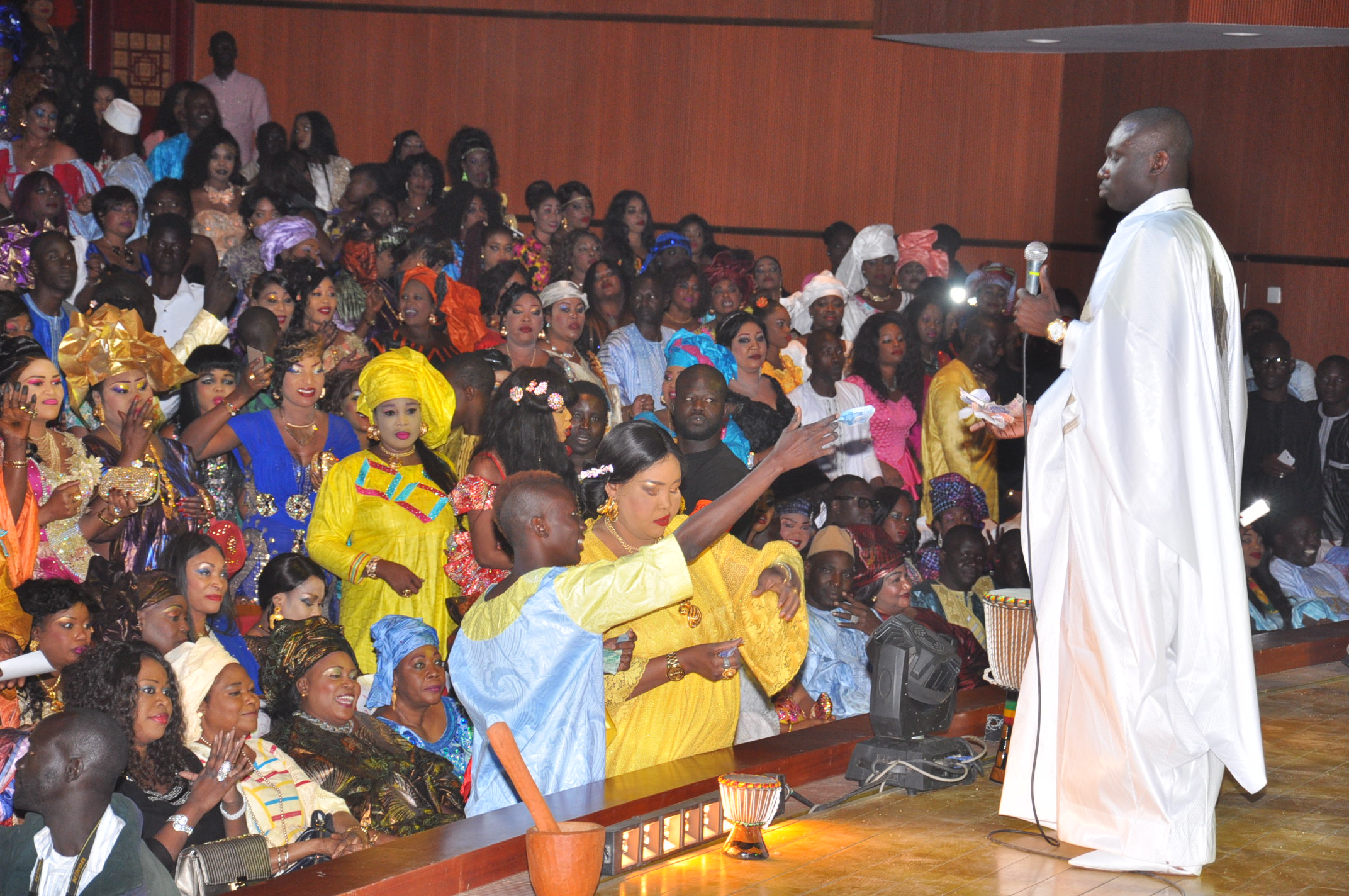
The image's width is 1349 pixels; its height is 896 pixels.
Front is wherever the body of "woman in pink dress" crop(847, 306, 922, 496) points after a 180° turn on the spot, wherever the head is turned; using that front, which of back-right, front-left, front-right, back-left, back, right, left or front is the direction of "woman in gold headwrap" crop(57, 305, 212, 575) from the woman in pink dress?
left

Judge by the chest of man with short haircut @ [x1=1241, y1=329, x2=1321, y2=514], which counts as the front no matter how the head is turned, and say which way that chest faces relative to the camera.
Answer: toward the camera

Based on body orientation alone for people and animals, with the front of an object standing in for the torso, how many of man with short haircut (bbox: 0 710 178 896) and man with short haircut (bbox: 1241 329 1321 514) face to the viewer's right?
0

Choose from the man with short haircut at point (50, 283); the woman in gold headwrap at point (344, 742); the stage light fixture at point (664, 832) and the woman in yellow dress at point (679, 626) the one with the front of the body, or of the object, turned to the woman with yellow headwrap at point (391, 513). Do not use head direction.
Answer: the man with short haircut

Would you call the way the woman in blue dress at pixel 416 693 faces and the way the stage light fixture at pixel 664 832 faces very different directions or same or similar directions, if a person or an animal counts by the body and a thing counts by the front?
same or similar directions

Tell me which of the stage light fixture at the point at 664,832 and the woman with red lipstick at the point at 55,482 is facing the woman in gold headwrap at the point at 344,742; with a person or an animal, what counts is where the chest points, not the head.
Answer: the woman with red lipstick

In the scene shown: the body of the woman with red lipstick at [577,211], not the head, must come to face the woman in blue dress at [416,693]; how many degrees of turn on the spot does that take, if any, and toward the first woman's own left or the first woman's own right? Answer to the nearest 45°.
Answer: approximately 45° to the first woman's own right

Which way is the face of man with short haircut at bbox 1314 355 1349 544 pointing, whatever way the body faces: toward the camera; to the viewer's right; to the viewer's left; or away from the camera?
toward the camera

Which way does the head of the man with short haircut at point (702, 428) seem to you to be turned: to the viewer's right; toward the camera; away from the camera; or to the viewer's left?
toward the camera

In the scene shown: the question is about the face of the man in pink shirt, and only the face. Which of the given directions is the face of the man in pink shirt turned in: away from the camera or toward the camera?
toward the camera

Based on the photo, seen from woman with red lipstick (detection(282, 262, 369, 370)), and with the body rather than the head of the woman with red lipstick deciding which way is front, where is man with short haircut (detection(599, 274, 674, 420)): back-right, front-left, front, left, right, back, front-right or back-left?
front-left

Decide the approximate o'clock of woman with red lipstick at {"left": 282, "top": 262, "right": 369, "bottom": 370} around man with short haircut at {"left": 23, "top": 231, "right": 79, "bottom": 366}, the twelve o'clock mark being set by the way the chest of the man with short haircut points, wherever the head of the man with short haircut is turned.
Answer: The woman with red lipstick is roughly at 10 o'clock from the man with short haircut.

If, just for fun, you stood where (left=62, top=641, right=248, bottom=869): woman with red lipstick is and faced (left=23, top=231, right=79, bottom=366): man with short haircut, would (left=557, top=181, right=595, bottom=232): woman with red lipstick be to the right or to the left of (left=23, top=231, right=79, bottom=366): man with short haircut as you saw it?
right

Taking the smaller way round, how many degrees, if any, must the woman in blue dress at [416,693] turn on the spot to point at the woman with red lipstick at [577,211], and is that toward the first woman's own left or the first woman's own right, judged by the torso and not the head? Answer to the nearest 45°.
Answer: approximately 135° to the first woman's own left
